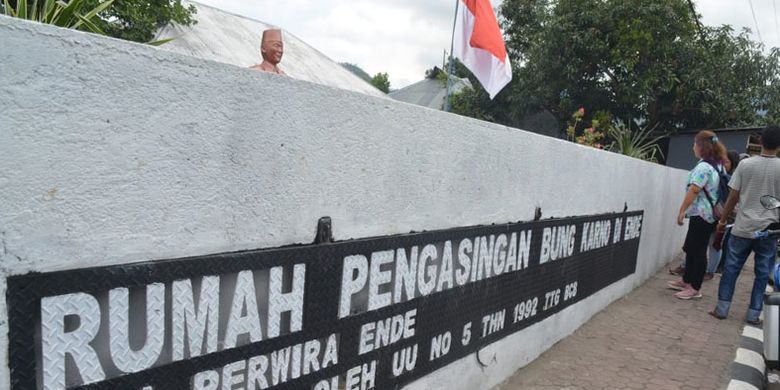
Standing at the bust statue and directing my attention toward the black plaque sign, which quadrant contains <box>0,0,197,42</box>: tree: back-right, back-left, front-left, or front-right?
back-right

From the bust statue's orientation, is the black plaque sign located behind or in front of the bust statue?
in front

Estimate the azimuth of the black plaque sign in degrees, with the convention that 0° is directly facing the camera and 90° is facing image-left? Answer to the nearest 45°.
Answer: approximately 315°

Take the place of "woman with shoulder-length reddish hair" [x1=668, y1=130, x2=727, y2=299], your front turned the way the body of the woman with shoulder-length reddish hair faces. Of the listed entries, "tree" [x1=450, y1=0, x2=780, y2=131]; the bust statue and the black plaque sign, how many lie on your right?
1

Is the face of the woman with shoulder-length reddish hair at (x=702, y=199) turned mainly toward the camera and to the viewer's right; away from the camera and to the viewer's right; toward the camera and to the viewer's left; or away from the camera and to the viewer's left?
away from the camera and to the viewer's left

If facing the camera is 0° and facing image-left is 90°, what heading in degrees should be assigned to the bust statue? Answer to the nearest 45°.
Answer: approximately 315°

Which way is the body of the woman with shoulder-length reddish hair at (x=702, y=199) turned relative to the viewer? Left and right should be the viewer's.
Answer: facing to the left of the viewer

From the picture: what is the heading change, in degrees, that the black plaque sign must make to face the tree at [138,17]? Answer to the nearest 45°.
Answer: approximately 180°

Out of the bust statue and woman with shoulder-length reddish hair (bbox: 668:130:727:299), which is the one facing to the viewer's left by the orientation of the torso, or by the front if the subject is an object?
the woman with shoulder-length reddish hair

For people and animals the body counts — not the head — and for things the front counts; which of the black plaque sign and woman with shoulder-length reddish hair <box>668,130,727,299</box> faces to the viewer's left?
the woman with shoulder-length reddish hair

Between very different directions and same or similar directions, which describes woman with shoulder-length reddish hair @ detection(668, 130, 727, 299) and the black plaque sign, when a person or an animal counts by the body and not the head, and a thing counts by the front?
very different directions
